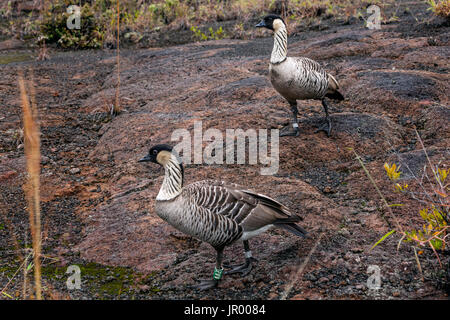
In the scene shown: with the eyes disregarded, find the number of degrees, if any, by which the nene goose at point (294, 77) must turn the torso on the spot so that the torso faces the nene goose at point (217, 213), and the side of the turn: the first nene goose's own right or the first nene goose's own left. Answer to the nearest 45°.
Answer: approximately 45° to the first nene goose's own left

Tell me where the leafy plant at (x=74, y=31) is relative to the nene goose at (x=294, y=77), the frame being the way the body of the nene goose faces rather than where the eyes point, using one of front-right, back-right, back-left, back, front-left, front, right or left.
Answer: right

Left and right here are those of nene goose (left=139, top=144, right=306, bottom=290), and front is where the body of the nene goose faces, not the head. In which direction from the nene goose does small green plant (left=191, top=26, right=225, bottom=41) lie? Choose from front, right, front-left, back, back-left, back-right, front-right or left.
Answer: right

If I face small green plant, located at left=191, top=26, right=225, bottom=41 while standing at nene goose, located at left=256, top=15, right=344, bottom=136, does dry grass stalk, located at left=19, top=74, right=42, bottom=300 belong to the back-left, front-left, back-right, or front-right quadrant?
back-left

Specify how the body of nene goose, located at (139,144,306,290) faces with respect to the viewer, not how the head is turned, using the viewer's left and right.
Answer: facing to the left of the viewer

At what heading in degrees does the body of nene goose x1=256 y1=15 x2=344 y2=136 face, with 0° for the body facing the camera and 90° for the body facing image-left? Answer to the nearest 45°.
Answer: approximately 45°

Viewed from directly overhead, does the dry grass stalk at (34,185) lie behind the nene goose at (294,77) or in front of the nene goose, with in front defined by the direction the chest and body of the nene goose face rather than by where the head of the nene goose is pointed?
in front

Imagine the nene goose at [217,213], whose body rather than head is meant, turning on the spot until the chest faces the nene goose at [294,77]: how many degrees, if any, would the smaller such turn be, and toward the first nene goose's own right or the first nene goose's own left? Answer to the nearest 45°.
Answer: approximately 90° to the first nene goose's own right

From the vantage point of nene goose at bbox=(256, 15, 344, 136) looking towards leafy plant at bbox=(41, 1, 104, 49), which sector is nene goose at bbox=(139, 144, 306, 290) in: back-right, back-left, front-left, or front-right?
back-left
